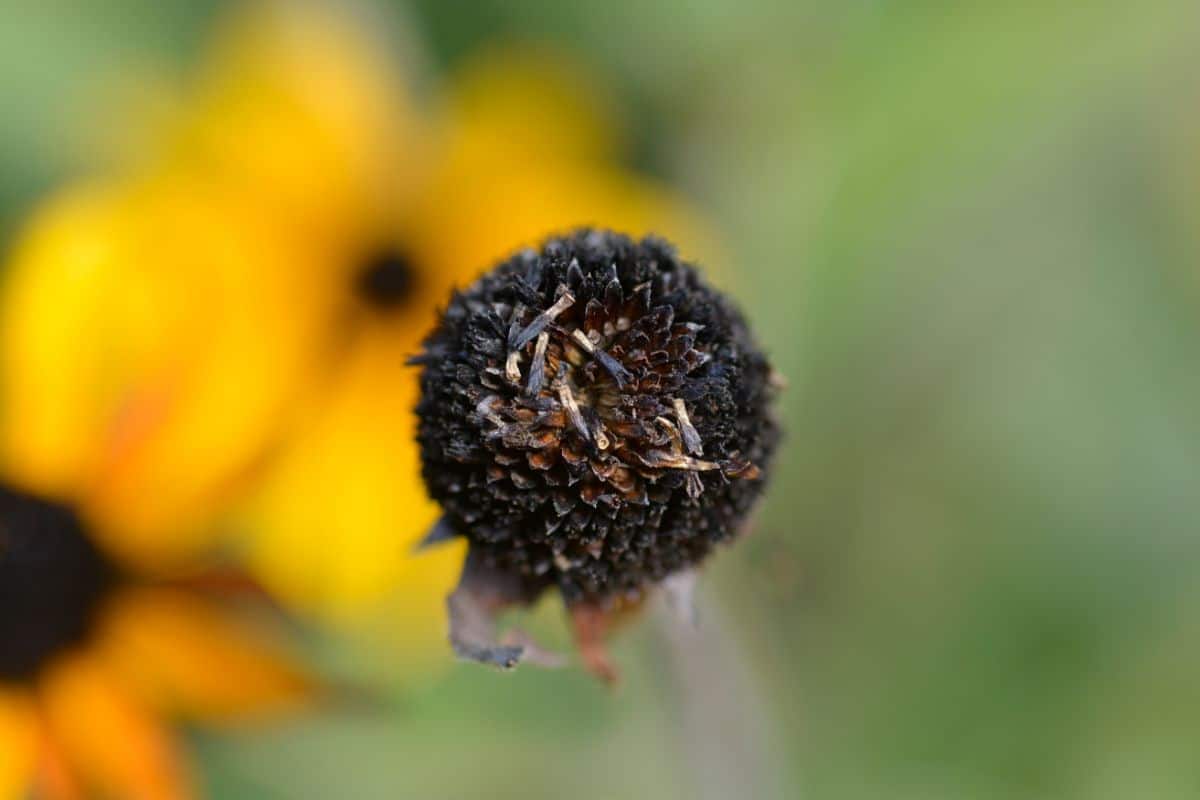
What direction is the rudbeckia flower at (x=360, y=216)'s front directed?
toward the camera
